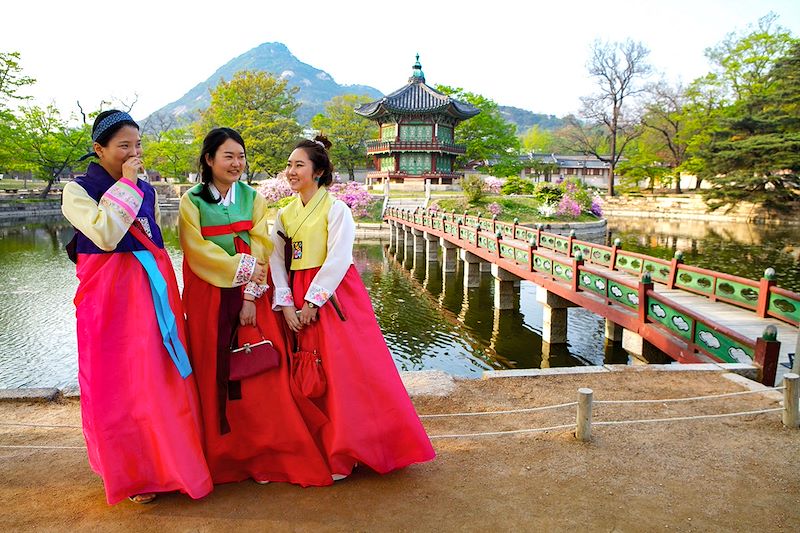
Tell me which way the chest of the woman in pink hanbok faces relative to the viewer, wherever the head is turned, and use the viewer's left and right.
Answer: facing the viewer and to the right of the viewer

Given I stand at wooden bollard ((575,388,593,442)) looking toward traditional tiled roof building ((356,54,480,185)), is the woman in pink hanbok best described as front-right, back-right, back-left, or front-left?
back-left

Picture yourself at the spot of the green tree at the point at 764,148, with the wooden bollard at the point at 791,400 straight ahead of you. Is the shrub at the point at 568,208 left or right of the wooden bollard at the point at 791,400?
right

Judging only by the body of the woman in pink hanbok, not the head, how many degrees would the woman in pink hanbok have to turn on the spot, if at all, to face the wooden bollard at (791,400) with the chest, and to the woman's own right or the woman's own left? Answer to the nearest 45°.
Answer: approximately 45° to the woman's own left

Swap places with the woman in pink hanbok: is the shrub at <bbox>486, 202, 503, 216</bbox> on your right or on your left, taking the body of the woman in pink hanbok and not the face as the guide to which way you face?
on your left

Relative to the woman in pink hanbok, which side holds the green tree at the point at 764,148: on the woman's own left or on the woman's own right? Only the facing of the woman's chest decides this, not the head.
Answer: on the woman's own left

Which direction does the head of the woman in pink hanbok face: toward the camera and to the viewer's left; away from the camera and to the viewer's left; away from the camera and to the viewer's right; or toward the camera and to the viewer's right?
toward the camera and to the viewer's right

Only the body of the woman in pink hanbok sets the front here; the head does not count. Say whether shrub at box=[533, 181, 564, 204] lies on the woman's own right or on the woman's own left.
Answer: on the woman's own left

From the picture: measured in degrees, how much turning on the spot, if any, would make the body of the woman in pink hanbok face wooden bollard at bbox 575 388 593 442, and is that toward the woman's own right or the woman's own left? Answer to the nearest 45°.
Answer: approximately 45° to the woman's own left

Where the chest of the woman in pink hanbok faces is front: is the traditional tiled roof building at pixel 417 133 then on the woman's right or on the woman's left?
on the woman's left

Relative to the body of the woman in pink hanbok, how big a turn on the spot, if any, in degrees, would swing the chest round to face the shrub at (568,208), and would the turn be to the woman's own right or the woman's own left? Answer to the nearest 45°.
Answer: approximately 90° to the woman's own left
